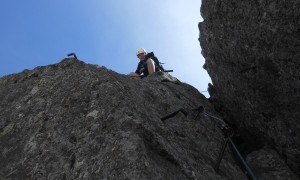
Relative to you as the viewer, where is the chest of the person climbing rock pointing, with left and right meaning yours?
facing the viewer and to the left of the viewer
